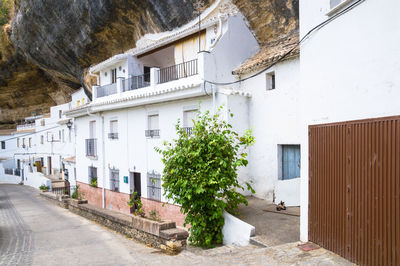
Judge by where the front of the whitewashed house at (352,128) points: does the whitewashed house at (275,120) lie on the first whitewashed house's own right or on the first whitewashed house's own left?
on the first whitewashed house's own right

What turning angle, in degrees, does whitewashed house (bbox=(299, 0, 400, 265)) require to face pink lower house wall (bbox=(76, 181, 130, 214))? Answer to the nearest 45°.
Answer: approximately 90° to its right

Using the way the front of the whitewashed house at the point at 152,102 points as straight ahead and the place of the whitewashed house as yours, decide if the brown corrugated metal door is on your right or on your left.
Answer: on your left

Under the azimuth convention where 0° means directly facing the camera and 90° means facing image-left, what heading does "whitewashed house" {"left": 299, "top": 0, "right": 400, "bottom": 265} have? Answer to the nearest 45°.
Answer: approximately 45°

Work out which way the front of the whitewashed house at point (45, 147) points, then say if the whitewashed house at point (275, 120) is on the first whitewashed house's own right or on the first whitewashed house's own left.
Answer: on the first whitewashed house's own left

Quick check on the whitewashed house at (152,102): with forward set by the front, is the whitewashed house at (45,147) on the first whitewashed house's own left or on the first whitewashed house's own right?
on the first whitewashed house's own right

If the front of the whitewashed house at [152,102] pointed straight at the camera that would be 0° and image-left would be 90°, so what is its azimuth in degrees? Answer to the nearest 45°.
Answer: approximately 45°
